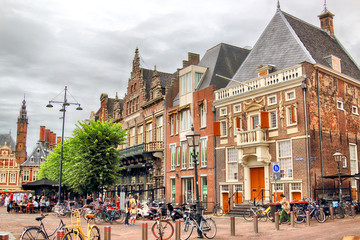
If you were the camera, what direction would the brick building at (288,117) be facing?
facing the viewer and to the left of the viewer

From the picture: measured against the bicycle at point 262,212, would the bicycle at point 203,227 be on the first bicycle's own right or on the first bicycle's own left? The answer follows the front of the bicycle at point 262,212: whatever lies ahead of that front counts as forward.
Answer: on the first bicycle's own left

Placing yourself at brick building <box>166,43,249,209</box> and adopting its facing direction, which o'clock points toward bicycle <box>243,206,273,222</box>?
The bicycle is roughly at 10 o'clock from the brick building.

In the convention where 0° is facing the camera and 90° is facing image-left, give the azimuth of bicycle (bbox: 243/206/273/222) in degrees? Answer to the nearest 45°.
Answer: approximately 90°

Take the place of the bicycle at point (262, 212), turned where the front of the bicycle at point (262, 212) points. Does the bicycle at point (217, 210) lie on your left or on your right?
on your right

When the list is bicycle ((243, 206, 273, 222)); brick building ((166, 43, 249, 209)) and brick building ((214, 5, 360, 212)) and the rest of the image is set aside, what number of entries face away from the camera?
0

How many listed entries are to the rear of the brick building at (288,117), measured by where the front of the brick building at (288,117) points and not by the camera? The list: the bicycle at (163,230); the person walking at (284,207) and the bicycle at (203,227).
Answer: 0

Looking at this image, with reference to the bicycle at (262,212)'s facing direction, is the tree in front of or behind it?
in front

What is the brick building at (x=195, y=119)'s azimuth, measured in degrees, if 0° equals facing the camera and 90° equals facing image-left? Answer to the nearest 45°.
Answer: approximately 45°

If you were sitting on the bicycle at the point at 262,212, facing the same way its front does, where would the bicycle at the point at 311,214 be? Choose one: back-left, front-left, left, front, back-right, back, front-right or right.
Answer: back-left

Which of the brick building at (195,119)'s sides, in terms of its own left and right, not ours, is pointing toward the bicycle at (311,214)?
left

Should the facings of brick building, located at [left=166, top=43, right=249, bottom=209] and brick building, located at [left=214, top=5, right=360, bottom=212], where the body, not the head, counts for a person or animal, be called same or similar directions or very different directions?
same or similar directions

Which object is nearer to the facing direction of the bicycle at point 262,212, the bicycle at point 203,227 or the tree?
the tree
